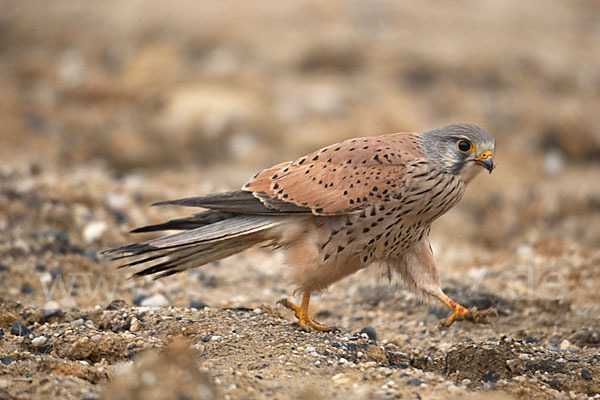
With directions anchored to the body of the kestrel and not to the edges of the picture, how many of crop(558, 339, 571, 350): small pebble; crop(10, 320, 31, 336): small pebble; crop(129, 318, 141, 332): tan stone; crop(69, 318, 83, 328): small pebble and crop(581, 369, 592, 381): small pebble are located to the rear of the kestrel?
3

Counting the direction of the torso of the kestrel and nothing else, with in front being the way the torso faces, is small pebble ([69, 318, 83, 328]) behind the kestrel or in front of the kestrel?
behind

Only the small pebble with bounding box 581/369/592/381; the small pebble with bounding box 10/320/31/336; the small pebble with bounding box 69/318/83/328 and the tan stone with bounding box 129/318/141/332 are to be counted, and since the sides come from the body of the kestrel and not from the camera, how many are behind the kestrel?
3

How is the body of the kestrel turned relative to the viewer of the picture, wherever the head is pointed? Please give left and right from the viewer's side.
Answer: facing to the right of the viewer

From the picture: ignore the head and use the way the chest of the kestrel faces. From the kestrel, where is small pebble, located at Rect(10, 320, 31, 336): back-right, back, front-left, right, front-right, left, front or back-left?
back

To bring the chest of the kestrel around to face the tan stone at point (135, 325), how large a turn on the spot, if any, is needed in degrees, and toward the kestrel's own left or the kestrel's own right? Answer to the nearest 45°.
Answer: approximately 180°

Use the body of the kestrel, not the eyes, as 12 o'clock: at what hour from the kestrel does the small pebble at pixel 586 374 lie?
The small pebble is roughly at 1 o'clock from the kestrel.
